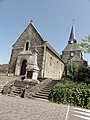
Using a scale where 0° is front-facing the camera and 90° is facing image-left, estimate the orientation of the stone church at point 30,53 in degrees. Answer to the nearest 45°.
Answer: approximately 45°

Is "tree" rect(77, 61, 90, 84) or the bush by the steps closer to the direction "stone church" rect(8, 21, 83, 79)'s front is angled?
the bush by the steps

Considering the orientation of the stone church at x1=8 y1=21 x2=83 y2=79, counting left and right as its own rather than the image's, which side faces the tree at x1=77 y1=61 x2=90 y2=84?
left

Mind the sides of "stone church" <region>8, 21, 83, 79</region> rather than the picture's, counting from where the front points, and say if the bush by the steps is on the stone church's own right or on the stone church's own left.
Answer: on the stone church's own left

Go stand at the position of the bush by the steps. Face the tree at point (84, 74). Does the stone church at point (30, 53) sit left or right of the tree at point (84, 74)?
left

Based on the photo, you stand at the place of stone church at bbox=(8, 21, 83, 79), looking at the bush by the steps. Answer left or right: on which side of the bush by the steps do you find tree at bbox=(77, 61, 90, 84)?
left
